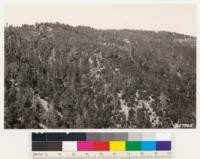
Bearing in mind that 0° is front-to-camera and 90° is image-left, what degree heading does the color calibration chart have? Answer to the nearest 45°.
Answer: approximately 0°
